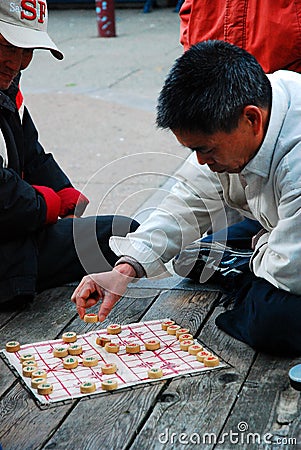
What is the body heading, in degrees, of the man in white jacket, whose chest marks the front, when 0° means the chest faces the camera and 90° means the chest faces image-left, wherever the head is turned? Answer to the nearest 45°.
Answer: approximately 45°

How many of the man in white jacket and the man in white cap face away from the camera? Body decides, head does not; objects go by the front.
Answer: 0

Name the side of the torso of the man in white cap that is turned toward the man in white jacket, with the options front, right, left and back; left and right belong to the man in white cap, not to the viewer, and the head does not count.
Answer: front

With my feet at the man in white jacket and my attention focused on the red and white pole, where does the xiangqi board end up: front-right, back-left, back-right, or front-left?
back-left

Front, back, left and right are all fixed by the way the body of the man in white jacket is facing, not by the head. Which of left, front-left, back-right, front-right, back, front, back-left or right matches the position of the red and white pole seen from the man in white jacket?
back-right

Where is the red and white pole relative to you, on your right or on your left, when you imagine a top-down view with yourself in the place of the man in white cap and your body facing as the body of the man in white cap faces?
on your left

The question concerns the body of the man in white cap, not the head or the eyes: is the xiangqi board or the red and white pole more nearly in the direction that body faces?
the xiangqi board

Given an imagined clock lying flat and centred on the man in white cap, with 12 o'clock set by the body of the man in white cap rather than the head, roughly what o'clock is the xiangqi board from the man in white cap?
The xiangqi board is roughly at 1 o'clock from the man in white cap.

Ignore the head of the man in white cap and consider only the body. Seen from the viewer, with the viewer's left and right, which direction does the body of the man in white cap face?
facing the viewer and to the right of the viewer

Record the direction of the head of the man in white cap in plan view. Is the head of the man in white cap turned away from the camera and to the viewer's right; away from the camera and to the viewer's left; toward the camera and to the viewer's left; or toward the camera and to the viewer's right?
toward the camera and to the viewer's right
